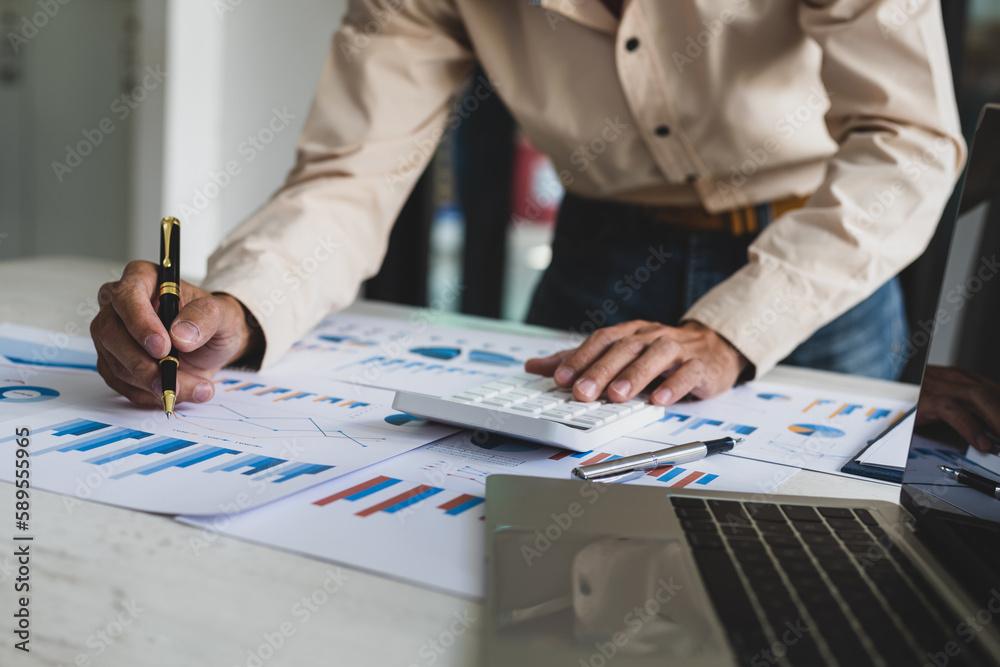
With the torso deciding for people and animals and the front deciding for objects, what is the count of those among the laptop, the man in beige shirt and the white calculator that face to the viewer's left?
1

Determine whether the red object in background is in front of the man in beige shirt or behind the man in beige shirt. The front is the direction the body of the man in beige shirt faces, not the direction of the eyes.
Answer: behind

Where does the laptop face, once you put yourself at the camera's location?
facing to the left of the viewer

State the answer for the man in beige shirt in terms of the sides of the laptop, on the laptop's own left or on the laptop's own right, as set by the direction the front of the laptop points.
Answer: on the laptop's own right

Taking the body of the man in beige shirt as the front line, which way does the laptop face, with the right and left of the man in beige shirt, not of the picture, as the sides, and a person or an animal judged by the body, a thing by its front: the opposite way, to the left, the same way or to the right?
to the right

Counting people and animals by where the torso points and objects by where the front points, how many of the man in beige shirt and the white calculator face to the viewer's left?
0

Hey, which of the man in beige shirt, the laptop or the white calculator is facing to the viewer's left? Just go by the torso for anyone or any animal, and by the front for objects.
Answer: the laptop

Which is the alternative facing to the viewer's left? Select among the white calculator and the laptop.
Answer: the laptop

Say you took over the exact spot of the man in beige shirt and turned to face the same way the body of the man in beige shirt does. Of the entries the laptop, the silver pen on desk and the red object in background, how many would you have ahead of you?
2

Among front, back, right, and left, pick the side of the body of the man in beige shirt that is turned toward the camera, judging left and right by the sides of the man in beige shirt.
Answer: front

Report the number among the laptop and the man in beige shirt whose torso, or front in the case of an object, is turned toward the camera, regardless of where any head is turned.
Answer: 1
